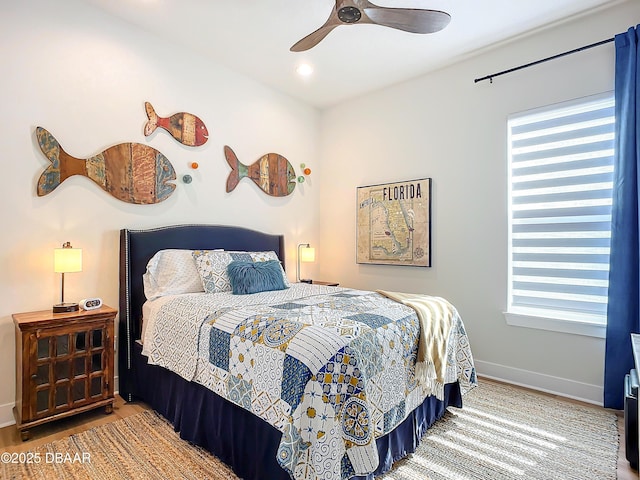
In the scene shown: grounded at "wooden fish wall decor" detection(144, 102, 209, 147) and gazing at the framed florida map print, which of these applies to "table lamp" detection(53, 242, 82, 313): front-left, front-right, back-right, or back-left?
back-right

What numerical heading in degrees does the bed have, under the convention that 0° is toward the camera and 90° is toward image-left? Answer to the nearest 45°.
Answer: approximately 315°

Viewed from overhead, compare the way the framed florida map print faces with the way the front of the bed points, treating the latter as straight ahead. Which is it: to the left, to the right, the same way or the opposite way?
to the right

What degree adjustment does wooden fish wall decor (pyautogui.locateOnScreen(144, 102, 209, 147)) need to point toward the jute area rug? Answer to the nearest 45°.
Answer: approximately 45° to its right

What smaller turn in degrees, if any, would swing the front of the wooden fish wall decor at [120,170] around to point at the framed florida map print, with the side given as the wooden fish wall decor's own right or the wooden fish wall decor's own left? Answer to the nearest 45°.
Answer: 0° — it already faces it

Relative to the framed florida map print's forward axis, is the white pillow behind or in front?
in front

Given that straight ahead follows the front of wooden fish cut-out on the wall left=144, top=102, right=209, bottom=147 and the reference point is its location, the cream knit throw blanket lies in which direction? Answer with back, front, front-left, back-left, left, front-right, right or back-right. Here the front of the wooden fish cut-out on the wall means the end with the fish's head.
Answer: front-right

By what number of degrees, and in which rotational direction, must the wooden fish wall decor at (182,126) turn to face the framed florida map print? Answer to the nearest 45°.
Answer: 0° — it already faces it

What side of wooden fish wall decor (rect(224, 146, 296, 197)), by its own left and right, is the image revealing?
right

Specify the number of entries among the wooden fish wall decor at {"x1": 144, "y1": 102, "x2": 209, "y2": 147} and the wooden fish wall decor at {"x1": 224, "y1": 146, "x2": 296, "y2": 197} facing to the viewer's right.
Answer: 2

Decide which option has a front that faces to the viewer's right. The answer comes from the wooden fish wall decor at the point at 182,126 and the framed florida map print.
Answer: the wooden fish wall decor

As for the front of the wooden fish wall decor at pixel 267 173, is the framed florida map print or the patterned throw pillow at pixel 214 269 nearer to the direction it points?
the framed florida map print

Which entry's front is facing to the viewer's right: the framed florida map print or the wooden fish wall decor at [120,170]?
the wooden fish wall decor

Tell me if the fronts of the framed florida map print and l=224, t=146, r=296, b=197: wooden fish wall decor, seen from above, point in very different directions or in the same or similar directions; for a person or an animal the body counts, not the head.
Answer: very different directions

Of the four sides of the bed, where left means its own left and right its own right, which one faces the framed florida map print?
left

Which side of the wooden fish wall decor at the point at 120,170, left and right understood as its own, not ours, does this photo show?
right

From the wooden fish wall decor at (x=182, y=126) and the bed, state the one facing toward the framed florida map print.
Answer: the wooden fish wall decor
